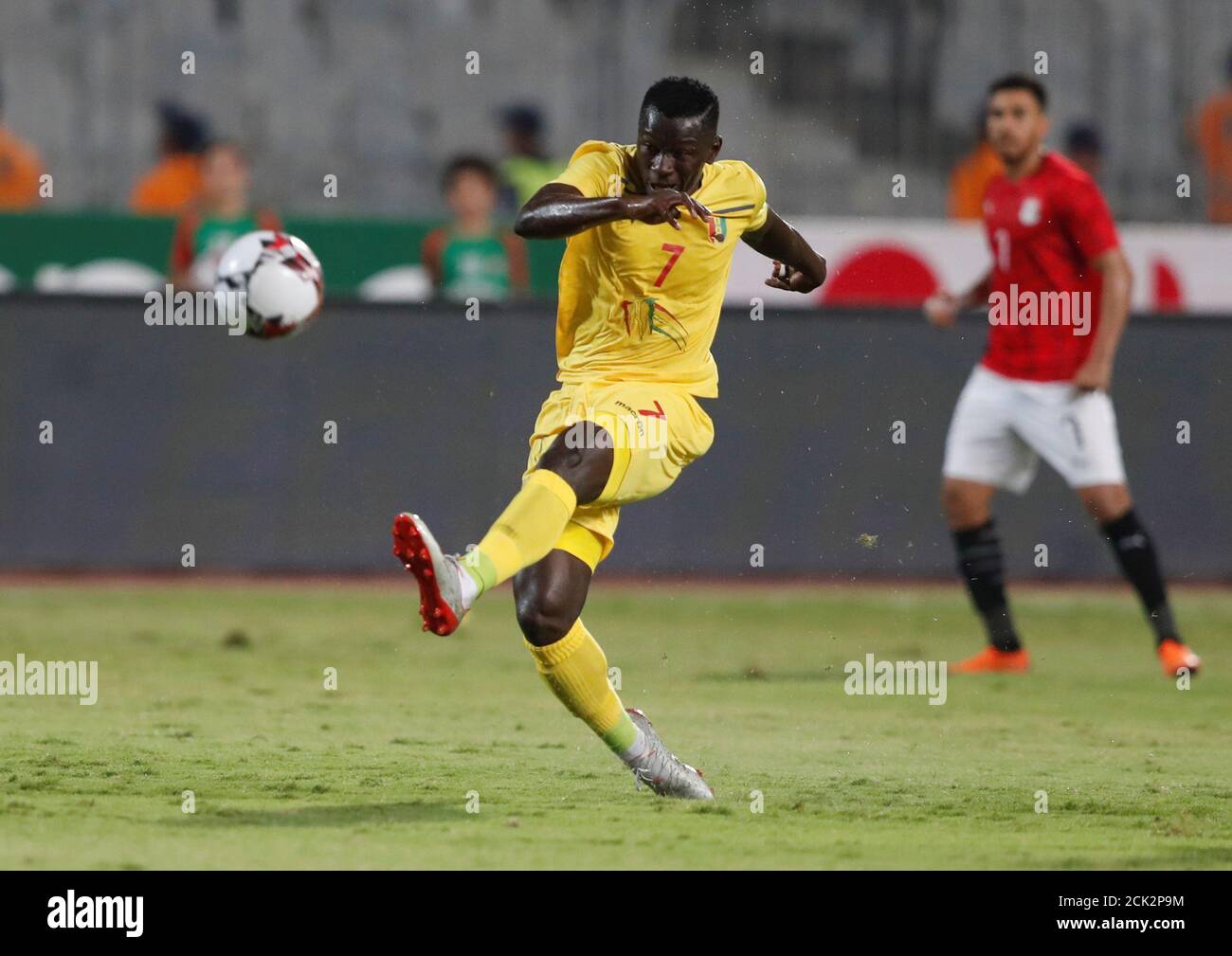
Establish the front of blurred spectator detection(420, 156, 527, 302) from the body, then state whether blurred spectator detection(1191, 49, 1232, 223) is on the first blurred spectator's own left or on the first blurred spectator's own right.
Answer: on the first blurred spectator's own left

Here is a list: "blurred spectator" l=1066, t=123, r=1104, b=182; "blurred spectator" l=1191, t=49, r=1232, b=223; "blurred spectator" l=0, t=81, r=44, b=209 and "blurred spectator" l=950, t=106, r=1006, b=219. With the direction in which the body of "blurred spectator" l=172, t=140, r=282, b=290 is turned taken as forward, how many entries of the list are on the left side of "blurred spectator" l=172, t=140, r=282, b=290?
3

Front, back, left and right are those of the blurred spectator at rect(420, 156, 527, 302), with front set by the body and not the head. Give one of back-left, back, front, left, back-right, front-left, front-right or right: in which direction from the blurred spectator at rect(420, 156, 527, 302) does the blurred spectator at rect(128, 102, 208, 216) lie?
back-right

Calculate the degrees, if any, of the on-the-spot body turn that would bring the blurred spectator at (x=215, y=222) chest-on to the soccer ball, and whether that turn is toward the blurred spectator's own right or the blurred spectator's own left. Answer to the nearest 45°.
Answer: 0° — they already face it

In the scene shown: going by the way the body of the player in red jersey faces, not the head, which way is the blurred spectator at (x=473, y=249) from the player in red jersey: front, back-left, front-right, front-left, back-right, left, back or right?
right

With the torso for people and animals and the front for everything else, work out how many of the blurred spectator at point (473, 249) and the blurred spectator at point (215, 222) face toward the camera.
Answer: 2

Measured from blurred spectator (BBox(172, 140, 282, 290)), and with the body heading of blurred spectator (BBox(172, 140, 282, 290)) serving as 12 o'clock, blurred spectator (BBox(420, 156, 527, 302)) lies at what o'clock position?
blurred spectator (BBox(420, 156, 527, 302)) is roughly at 9 o'clock from blurred spectator (BBox(172, 140, 282, 290)).

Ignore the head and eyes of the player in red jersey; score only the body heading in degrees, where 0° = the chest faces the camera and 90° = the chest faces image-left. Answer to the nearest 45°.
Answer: approximately 45°

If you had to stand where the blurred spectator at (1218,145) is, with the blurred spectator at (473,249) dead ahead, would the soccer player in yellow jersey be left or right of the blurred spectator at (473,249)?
left

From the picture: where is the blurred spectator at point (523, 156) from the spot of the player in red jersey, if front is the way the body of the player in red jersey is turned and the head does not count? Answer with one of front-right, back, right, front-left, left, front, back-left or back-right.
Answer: right

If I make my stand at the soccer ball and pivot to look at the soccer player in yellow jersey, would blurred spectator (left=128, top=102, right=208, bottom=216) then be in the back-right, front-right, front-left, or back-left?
back-left

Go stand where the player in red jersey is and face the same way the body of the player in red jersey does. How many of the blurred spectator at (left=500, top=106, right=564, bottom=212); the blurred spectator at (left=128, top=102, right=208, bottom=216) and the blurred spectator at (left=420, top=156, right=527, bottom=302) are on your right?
3

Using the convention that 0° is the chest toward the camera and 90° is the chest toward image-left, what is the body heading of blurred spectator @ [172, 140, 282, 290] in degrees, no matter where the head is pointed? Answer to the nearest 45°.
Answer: approximately 0°
